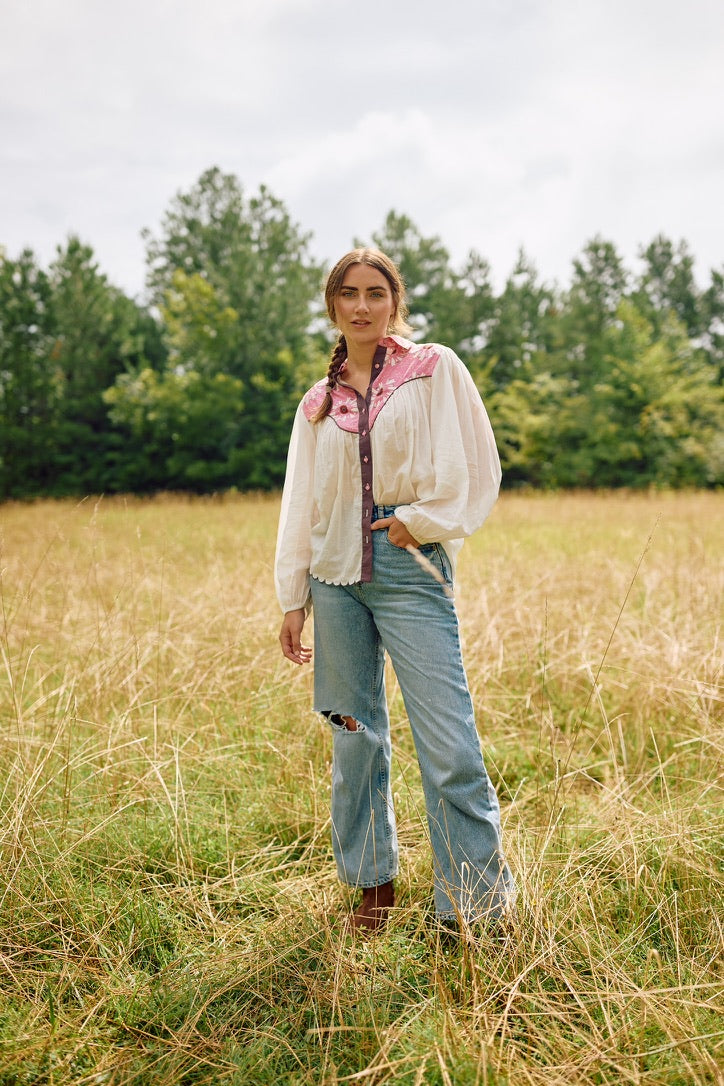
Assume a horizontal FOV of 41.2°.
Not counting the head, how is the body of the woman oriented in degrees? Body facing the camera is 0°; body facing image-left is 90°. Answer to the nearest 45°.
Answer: approximately 0°
